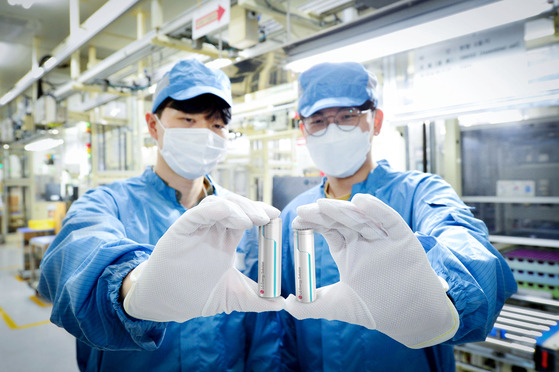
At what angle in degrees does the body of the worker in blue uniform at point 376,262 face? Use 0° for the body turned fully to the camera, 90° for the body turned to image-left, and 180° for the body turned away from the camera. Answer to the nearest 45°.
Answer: approximately 45°

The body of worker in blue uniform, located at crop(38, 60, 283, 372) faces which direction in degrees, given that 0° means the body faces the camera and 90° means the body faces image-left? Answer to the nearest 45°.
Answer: approximately 315°

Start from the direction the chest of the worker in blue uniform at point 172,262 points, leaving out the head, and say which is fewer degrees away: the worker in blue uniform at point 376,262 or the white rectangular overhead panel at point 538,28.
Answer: the worker in blue uniform

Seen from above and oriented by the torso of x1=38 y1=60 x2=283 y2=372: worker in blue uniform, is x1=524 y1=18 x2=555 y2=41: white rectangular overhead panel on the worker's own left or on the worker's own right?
on the worker's own left

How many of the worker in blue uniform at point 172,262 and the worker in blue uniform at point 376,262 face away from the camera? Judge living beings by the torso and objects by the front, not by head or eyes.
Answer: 0
